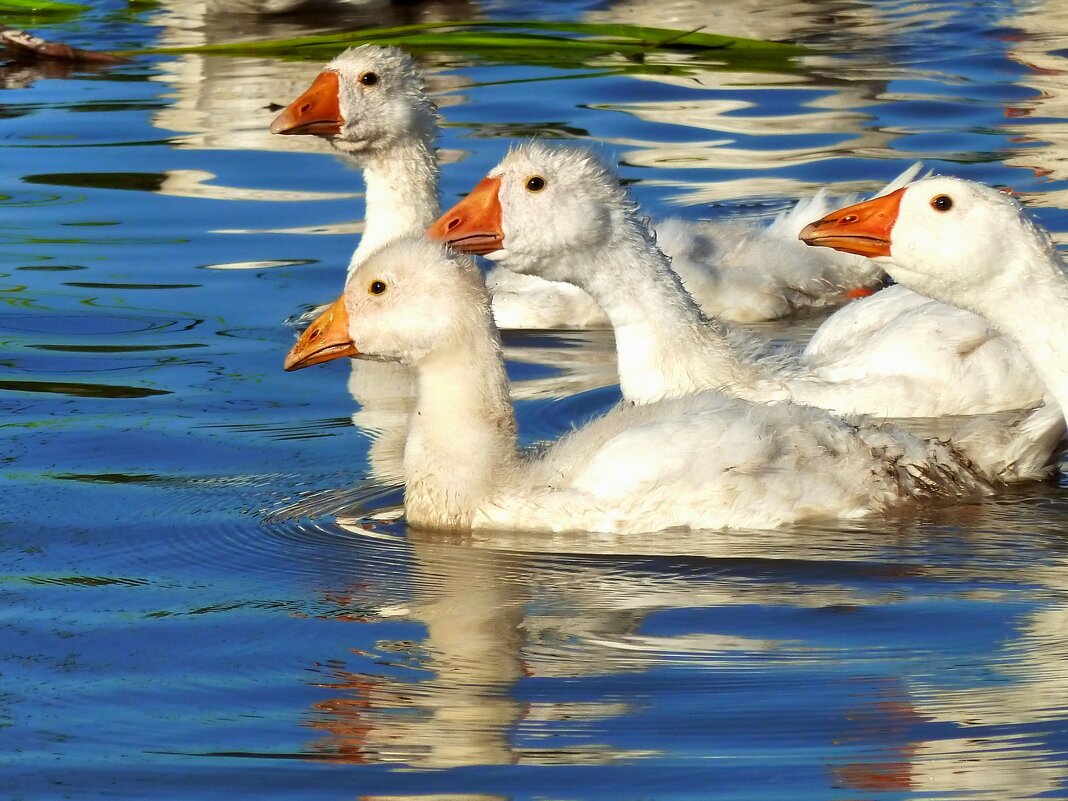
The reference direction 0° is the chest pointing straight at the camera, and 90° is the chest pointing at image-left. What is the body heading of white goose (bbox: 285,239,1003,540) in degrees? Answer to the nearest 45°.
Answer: approximately 90°

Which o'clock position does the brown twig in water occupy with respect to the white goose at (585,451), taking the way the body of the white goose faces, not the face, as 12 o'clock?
The brown twig in water is roughly at 2 o'clock from the white goose.

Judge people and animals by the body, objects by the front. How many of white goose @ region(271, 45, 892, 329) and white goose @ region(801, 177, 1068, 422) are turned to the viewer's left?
2

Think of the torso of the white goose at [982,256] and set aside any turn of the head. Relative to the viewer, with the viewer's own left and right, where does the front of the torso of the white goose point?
facing to the left of the viewer

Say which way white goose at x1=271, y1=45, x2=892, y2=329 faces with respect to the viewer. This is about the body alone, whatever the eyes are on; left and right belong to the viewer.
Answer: facing to the left of the viewer

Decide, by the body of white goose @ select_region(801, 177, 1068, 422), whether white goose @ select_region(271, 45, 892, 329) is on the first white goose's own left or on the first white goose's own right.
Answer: on the first white goose's own right

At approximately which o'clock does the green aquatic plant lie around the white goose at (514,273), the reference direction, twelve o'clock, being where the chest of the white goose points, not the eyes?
The green aquatic plant is roughly at 3 o'clock from the white goose.

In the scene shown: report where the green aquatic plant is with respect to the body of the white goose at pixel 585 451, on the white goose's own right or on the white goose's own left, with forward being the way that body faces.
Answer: on the white goose's own right

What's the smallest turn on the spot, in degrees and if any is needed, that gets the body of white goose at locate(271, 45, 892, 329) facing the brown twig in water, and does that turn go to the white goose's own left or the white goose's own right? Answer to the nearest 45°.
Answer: approximately 45° to the white goose's own right

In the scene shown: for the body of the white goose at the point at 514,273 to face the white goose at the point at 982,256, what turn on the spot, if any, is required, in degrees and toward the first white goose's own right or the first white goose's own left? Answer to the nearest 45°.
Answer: approximately 135° to the first white goose's own left
